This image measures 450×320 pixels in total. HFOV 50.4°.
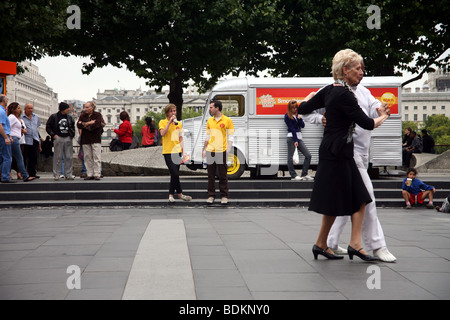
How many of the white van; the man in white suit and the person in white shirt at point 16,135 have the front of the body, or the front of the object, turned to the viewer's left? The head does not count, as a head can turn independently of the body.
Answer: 1

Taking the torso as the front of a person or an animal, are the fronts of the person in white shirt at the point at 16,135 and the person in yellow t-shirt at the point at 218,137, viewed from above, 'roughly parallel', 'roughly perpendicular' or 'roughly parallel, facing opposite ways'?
roughly perpendicular

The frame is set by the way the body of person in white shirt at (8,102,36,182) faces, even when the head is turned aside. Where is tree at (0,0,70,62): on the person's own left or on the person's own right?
on the person's own left

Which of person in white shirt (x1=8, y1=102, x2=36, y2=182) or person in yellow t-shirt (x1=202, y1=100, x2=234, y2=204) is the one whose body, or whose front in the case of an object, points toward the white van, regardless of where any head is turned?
the person in white shirt

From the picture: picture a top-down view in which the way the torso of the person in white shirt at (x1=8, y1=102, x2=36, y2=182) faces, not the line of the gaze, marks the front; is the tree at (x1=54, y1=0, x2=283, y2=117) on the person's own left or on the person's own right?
on the person's own left

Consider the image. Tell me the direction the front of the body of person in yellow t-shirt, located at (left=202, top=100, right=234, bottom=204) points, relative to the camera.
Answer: toward the camera

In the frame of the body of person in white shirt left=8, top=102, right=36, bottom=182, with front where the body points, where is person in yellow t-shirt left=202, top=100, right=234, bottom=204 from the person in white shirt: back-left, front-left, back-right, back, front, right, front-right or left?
front-right

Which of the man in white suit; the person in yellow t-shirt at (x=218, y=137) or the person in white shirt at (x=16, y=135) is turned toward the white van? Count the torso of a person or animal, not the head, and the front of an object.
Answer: the person in white shirt

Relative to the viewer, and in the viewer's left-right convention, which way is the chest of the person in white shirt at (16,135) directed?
facing to the right of the viewer

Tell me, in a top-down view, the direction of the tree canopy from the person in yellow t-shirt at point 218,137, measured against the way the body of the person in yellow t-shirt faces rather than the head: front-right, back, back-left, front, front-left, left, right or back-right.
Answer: back

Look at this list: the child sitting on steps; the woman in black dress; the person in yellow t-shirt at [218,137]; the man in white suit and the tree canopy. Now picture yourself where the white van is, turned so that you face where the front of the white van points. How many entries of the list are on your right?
1

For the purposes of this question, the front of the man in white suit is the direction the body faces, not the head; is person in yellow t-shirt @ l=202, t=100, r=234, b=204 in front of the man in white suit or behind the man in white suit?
behind

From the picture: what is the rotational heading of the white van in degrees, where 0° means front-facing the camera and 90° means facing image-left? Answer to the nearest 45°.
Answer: approximately 90°

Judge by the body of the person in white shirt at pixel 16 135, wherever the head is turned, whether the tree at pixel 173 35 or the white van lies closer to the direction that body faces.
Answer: the white van

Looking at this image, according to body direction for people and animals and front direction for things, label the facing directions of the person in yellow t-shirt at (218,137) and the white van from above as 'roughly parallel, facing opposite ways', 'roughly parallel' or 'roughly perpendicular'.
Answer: roughly perpendicular

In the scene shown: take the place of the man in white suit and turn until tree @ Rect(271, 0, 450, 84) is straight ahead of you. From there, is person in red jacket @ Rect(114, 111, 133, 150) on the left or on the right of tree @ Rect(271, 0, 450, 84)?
left
